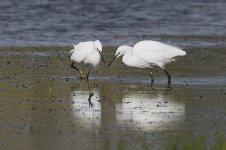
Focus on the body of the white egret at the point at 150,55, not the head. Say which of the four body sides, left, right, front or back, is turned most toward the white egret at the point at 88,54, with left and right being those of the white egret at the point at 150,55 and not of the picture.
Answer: front

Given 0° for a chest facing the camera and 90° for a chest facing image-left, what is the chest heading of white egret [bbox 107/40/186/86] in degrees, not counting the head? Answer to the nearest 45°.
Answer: approximately 90°
